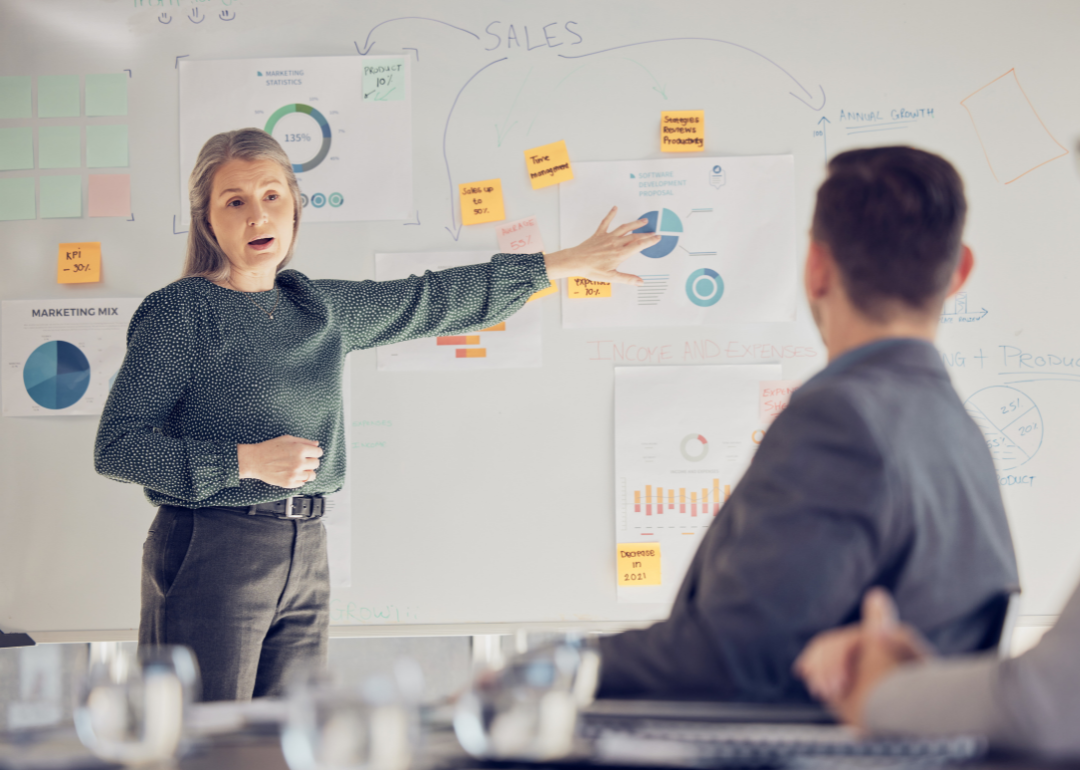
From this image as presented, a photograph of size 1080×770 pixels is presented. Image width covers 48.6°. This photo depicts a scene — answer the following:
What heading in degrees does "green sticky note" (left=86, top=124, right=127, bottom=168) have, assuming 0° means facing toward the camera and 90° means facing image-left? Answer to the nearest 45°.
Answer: approximately 0°

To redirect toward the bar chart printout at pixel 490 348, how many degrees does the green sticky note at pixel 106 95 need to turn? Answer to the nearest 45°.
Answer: approximately 45° to its left

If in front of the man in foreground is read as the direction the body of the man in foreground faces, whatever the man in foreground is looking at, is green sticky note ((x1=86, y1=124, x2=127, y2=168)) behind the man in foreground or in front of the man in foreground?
in front

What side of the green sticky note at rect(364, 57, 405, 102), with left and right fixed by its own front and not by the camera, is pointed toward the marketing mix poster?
right

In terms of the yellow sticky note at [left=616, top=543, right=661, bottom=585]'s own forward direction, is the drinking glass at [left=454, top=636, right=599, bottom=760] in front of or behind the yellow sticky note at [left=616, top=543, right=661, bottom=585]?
in front

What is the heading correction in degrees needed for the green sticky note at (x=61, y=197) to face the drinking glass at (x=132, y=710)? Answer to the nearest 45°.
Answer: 0° — it already faces it

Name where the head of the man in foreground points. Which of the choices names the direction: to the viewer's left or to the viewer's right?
to the viewer's left

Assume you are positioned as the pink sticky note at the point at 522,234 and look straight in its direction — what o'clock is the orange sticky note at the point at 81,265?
The orange sticky note is roughly at 3 o'clock from the pink sticky note.
